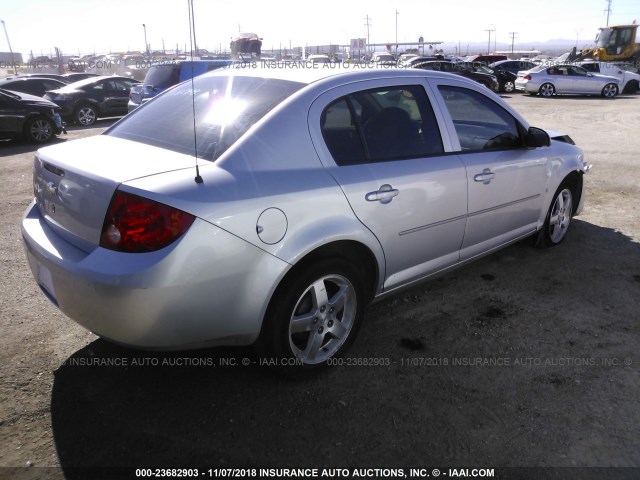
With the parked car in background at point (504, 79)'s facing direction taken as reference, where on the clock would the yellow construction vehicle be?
The yellow construction vehicle is roughly at 10 o'clock from the parked car in background.

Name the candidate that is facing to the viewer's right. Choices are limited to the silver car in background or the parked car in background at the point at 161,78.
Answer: the silver car in background

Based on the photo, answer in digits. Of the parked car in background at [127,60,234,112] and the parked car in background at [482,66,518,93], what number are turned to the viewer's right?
1

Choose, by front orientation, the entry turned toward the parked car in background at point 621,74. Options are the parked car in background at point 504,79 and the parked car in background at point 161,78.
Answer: the parked car in background at point 504,79

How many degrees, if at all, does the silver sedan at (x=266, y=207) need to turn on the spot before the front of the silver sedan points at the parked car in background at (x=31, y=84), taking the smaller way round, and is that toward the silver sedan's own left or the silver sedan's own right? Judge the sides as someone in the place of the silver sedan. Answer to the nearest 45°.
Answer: approximately 90° to the silver sedan's own left

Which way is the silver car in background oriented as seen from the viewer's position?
to the viewer's right

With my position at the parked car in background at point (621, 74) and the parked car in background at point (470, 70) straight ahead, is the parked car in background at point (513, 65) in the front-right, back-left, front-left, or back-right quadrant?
front-right

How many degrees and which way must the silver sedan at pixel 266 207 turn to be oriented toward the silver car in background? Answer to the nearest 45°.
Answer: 0° — it already faces it

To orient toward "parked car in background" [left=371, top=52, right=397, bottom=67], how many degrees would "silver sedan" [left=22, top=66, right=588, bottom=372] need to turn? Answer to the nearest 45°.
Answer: approximately 45° to its left
